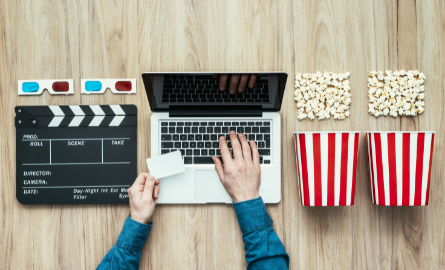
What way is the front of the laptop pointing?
toward the camera

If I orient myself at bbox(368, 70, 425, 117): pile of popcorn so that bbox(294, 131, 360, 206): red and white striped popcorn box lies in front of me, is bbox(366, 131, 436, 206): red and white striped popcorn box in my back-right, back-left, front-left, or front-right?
front-left
